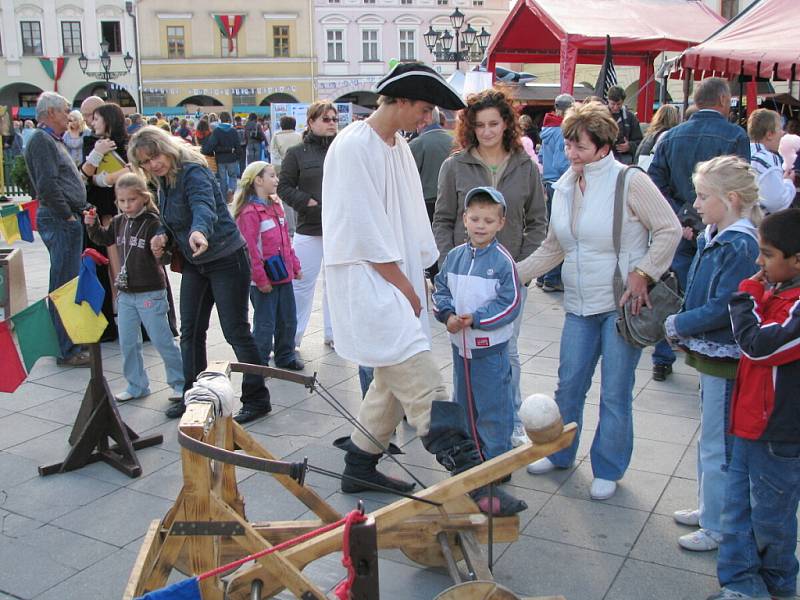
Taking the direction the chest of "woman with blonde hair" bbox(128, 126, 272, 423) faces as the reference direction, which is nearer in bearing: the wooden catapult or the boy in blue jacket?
the wooden catapult

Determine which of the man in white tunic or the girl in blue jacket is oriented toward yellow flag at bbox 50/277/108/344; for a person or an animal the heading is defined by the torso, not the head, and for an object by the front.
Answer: the girl in blue jacket

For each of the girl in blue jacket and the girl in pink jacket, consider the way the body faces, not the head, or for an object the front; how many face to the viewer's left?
1

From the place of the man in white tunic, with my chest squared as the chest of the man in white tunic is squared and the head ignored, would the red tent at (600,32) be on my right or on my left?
on my left

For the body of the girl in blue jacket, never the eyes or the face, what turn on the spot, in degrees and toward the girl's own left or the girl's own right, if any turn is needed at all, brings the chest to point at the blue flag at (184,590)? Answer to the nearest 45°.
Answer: approximately 45° to the girl's own left

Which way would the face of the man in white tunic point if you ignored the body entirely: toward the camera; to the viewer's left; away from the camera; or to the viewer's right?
to the viewer's right

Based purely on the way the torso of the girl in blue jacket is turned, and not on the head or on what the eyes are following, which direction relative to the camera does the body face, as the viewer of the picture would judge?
to the viewer's left
